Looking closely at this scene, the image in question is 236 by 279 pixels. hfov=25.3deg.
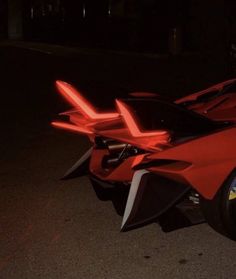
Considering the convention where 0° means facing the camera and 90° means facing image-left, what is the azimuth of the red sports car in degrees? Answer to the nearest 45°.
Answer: approximately 225°
